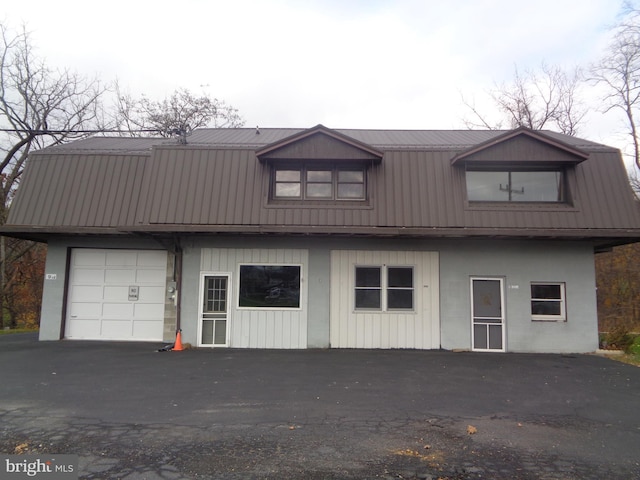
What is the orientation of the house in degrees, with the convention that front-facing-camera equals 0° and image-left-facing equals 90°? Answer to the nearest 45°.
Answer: approximately 0°

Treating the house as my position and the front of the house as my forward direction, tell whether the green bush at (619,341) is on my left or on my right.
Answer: on my left

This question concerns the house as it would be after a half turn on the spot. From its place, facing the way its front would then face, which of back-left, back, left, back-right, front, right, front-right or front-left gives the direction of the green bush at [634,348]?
right

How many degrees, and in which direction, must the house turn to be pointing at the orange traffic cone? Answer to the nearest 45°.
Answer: approximately 90° to its right
